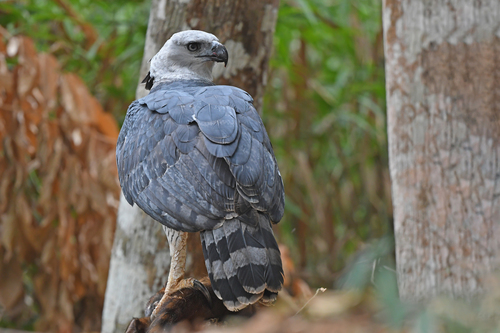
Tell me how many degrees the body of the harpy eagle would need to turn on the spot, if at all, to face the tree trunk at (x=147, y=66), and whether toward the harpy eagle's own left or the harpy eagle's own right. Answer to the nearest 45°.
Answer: approximately 45° to the harpy eagle's own right

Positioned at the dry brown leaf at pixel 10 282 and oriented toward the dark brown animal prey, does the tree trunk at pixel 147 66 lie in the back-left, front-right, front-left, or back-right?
front-left

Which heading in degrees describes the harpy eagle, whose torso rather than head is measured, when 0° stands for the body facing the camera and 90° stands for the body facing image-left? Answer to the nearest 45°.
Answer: approximately 135°

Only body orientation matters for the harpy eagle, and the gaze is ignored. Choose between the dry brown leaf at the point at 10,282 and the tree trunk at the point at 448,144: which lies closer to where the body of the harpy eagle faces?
the dry brown leaf

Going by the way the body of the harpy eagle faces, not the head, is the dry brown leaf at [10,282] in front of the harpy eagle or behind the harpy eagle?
in front
